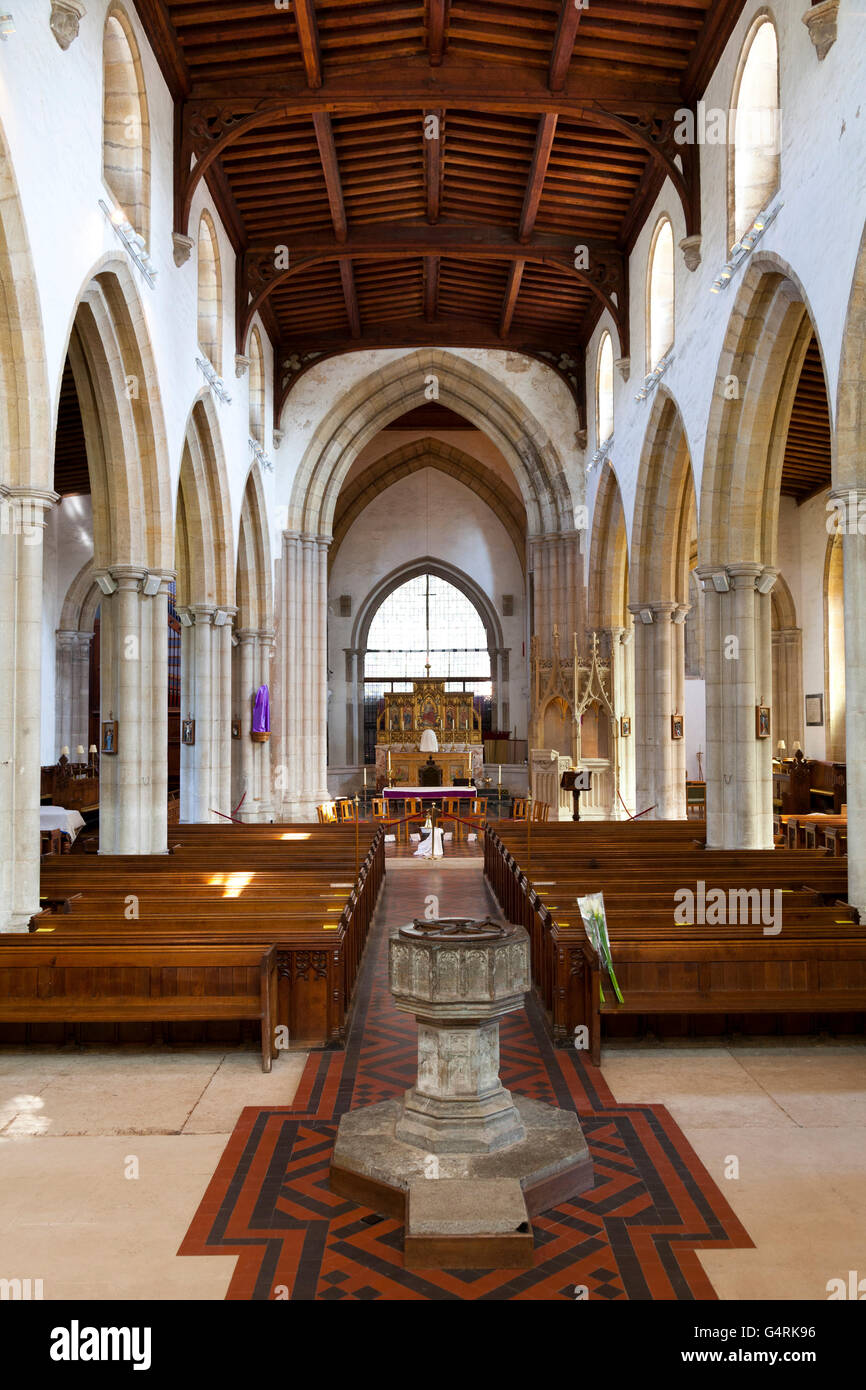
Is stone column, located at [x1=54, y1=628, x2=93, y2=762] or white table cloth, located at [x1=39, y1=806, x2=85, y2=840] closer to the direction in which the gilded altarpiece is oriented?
the white table cloth

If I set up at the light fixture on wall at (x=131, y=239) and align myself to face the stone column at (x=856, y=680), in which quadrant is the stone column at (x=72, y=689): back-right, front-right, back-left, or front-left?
back-left

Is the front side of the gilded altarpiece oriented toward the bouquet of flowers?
yes

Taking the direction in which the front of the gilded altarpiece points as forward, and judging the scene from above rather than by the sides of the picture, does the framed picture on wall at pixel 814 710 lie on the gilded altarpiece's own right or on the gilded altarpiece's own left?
on the gilded altarpiece's own left

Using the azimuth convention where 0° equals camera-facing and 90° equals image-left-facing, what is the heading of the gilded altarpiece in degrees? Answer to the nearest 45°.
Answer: approximately 0°

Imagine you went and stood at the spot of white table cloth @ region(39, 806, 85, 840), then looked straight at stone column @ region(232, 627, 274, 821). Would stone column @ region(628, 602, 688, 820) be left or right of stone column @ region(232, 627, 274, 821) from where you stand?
right

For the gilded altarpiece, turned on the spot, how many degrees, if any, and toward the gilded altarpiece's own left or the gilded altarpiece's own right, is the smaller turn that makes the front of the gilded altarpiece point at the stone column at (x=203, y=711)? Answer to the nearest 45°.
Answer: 0° — it already faces it

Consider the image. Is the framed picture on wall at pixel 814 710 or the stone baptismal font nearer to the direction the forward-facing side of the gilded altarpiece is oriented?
the stone baptismal font

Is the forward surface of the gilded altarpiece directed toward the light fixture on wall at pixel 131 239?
yes
